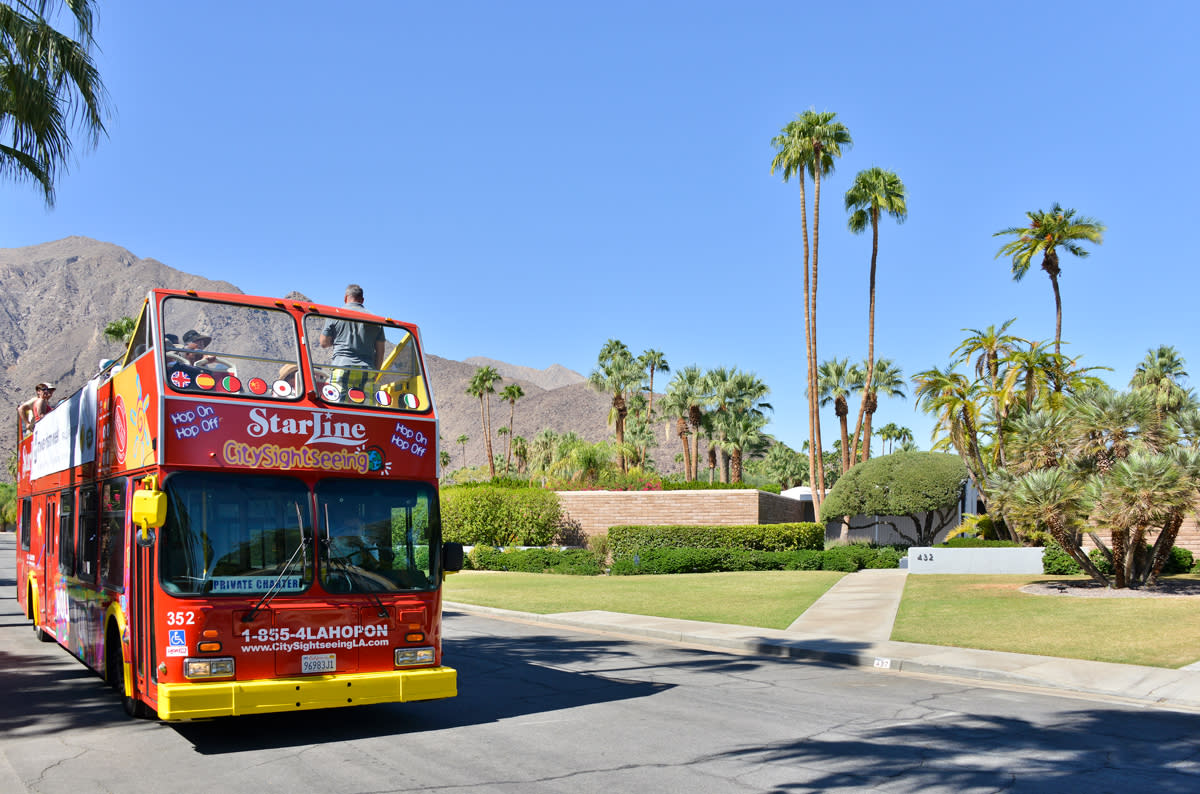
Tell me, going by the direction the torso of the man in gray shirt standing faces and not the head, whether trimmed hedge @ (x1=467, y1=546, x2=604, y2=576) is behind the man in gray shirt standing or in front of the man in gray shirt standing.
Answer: in front

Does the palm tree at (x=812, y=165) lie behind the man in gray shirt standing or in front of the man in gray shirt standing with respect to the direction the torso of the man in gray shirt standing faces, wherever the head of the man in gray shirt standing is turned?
in front

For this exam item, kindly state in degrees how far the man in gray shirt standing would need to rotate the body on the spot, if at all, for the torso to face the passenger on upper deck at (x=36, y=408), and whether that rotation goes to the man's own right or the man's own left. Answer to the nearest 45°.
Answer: approximately 45° to the man's own left

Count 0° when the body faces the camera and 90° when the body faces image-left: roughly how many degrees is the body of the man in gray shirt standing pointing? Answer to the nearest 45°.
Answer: approximately 180°

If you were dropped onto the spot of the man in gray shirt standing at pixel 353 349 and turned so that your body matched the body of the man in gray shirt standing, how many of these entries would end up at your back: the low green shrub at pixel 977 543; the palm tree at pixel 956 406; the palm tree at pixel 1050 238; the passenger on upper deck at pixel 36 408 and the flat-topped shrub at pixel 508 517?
0

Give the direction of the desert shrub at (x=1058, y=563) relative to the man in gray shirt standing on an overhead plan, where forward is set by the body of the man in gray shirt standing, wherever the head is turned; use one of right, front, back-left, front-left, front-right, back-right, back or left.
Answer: front-right

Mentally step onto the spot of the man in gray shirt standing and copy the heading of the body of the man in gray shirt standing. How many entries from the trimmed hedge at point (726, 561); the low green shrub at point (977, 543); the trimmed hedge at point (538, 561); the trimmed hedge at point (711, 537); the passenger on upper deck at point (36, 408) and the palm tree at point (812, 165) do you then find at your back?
0

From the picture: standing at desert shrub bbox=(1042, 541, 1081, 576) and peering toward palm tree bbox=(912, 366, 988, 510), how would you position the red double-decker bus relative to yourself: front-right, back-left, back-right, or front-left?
back-left

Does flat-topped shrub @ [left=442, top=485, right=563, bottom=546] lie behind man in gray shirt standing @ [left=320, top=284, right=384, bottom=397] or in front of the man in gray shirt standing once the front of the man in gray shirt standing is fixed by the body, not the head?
in front

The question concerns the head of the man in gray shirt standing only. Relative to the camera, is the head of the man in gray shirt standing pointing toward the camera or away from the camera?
away from the camera
